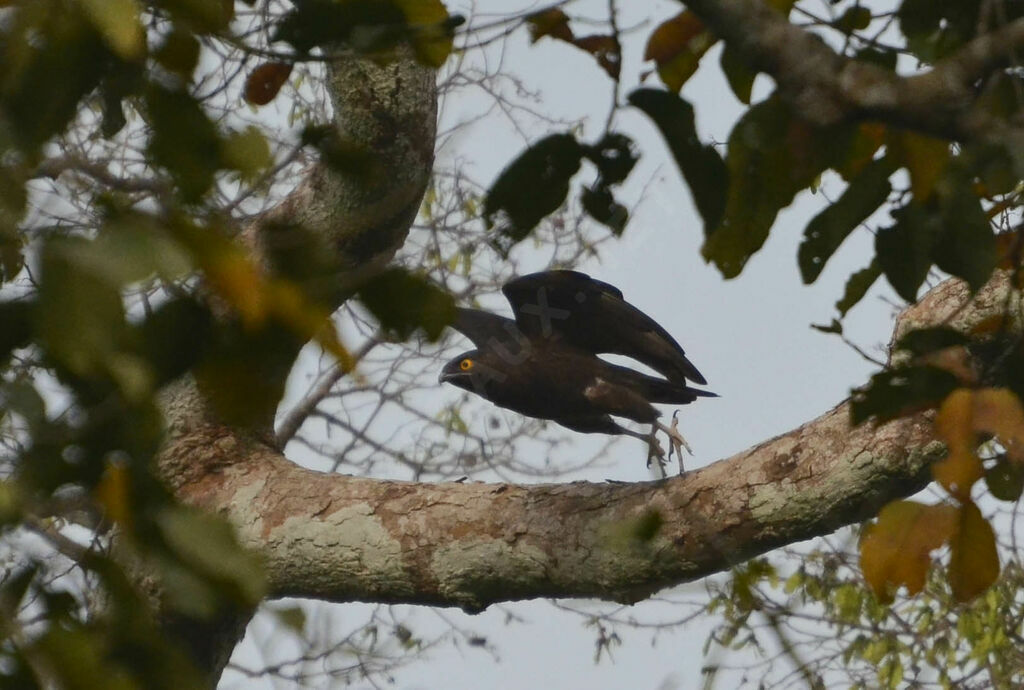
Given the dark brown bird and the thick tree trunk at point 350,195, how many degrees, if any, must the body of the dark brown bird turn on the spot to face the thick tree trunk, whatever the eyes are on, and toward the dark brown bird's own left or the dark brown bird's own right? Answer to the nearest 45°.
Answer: approximately 45° to the dark brown bird's own left

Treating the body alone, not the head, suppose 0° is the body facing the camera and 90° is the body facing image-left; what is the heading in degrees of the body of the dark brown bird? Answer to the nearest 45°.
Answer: approximately 90°

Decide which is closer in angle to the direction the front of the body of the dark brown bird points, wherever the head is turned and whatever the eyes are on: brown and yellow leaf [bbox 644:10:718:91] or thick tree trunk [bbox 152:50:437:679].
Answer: the thick tree trunk
